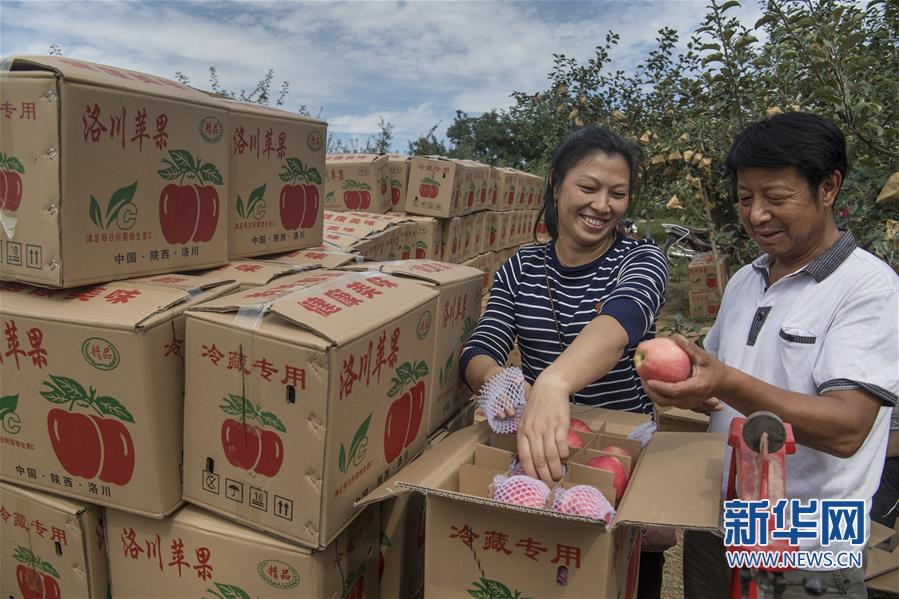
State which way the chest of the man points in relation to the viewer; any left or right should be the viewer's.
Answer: facing the viewer and to the left of the viewer

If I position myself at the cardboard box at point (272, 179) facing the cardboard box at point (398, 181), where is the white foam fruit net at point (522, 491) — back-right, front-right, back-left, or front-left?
back-right

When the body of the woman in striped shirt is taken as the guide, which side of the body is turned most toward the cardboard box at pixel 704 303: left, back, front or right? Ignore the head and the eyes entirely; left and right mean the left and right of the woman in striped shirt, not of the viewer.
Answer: back

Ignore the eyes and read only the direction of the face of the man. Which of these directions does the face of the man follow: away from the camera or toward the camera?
toward the camera

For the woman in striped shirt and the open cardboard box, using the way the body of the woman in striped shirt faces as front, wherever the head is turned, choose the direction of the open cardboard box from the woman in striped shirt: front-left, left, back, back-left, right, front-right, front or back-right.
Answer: front

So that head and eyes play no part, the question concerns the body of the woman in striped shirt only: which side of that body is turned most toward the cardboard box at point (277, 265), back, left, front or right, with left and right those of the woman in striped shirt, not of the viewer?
right

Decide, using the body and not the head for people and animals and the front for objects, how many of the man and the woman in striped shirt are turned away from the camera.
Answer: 0

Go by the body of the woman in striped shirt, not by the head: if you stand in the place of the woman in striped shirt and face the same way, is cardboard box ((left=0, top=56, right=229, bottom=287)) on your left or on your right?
on your right

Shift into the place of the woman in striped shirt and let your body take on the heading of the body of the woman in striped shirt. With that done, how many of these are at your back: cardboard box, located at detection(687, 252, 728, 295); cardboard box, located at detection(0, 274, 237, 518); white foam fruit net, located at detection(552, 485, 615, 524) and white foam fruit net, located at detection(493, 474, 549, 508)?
1

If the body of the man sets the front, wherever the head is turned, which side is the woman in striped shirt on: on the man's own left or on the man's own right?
on the man's own right

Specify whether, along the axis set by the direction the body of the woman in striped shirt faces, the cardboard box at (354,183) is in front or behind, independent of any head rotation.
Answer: behind

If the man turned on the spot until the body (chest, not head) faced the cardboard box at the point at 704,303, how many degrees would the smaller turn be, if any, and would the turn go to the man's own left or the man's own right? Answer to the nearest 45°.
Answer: approximately 135° to the man's own right

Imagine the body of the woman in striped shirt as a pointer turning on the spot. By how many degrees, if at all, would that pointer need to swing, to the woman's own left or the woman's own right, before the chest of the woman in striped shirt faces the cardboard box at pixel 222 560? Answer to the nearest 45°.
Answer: approximately 45° to the woman's own right

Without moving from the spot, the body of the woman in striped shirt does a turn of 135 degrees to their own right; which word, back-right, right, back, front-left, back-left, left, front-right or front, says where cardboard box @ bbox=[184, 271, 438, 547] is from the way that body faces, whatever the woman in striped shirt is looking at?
left

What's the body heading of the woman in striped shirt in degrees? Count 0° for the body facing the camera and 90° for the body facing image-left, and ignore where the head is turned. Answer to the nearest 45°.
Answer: approximately 0°

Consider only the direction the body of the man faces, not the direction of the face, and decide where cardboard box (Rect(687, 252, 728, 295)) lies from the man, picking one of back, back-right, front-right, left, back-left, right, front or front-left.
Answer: back-right

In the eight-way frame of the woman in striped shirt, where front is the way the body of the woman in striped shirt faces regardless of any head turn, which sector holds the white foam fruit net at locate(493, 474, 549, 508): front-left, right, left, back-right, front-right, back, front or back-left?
front
